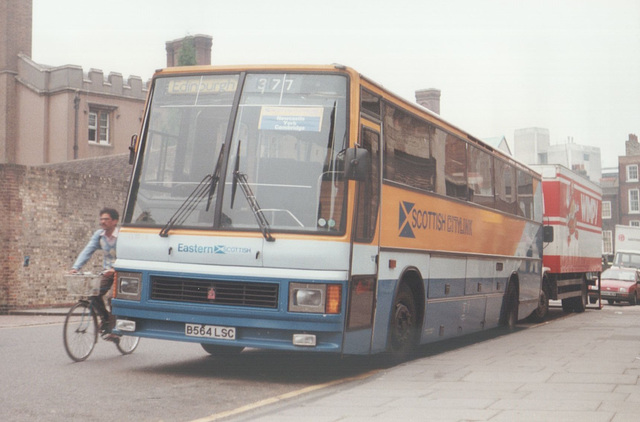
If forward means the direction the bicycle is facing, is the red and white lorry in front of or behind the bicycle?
behind

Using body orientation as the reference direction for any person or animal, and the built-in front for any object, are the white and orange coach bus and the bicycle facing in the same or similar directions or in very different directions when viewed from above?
same or similar directions

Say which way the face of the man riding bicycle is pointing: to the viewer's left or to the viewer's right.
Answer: to the viewer's left

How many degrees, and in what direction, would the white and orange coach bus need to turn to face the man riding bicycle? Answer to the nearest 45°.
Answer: approximately 90° to its right

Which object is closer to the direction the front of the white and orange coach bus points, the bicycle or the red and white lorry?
the bicycle

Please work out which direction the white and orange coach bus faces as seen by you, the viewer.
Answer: facing the viewer and to the left of the viewer

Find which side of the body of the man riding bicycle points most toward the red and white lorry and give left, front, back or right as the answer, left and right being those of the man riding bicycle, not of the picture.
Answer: back

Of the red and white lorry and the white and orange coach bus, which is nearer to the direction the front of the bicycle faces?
the white and orange coach bus

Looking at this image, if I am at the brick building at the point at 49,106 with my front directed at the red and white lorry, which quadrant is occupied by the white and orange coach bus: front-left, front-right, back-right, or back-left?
front-right

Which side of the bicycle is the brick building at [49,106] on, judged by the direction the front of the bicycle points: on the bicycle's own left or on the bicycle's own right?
on the bicycle's own right
